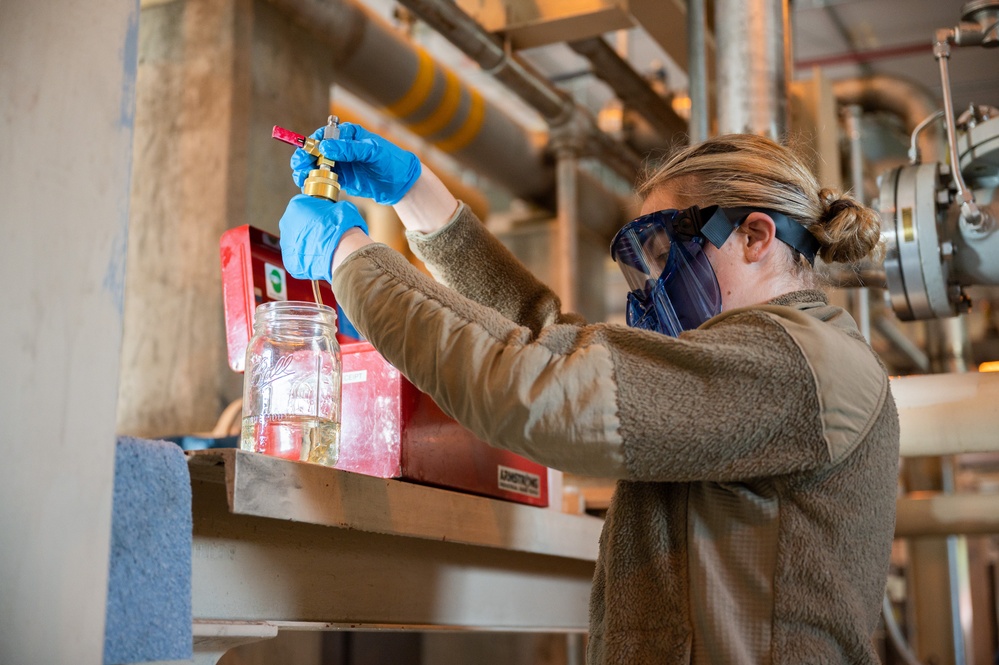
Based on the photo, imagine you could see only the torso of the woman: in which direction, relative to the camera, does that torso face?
to the viewer's left

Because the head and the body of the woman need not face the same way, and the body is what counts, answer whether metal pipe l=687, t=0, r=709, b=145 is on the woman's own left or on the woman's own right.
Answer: on the woman's own right

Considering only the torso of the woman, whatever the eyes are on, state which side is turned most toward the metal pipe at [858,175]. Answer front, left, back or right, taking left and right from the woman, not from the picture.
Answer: right

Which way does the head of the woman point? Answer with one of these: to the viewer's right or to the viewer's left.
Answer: to the viewer's left
